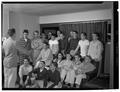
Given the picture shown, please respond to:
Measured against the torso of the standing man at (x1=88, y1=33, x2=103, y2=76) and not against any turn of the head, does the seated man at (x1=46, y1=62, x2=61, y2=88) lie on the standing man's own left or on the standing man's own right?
on the standing man's own right

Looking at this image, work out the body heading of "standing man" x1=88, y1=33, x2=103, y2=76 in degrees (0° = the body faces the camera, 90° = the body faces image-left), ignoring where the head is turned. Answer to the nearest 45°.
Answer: approximately 0°

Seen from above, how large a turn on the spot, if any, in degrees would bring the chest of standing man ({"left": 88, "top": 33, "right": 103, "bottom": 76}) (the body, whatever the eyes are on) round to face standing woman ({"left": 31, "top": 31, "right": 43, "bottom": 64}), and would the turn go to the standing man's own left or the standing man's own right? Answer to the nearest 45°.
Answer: approximately 90° to the standing man's own right

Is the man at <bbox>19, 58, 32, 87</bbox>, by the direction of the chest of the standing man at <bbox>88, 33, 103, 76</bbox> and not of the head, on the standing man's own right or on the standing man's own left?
on the standing man's own right

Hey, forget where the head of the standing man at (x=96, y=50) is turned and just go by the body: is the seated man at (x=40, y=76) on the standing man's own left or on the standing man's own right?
on the standing man's own right
